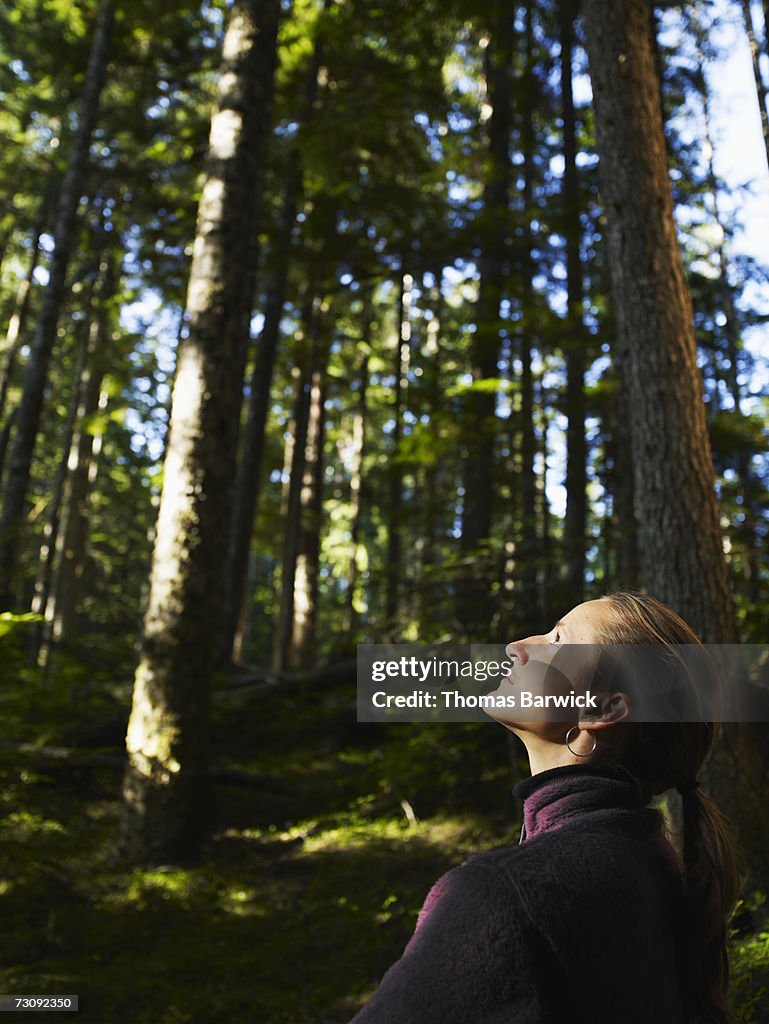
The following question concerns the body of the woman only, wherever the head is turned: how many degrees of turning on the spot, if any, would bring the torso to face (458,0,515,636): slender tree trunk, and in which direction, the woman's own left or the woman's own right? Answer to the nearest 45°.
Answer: approximately 45° to the woman's own right

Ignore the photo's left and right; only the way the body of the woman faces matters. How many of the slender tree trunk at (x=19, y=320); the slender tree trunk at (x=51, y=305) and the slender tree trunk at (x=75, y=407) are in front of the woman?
3

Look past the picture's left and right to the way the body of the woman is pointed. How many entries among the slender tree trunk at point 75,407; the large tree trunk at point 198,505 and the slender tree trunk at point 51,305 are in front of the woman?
3

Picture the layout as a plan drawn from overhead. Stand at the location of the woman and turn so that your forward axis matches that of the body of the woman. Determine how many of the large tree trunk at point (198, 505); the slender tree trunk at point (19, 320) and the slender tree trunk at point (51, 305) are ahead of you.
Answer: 3

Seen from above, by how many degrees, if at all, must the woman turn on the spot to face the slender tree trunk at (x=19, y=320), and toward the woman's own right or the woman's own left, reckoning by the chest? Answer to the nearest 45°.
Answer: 0° — they already face it

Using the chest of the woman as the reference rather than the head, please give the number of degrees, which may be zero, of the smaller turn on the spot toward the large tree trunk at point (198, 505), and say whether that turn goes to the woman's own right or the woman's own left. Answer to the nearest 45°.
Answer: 0° — they already face it

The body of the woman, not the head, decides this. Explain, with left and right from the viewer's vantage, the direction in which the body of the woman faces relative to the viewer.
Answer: facing away from the viewer and to the left of the viewer

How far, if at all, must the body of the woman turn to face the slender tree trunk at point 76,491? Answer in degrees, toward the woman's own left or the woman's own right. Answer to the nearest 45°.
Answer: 0° — they already face it
